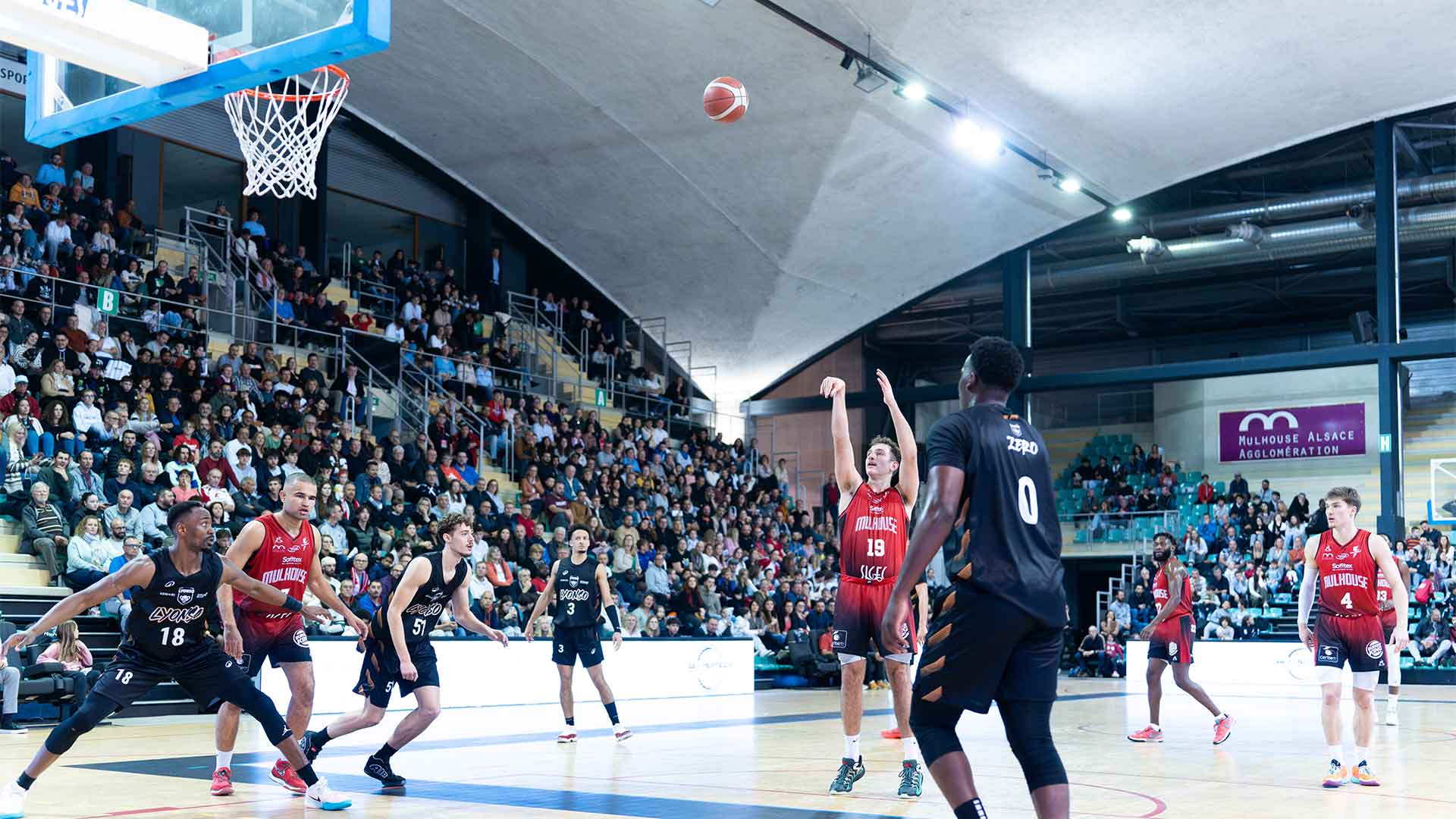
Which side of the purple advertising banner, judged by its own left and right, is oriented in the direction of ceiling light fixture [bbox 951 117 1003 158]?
front

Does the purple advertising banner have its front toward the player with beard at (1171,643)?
yes

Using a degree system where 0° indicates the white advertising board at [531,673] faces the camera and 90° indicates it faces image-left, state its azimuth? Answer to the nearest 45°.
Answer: approximately 315°

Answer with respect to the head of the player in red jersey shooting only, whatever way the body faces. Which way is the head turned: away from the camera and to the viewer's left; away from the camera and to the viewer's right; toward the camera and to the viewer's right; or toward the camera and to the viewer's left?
toward the camera and to the viewer's left

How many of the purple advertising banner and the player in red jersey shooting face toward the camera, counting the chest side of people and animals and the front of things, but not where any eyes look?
2

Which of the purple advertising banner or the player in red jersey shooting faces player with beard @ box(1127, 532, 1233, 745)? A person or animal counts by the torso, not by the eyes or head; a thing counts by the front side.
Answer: the purple advertising banner

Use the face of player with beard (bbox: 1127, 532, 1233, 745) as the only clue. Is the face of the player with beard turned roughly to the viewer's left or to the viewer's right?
to the viewer's left

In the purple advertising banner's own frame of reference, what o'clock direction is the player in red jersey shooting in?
The player in red jersey shooting is roughly at 12 o'clock from the purple advertising banner.

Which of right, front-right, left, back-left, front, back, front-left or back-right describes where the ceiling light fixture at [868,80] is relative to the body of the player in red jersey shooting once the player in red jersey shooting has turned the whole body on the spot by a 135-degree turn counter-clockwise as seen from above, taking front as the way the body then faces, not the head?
front-left

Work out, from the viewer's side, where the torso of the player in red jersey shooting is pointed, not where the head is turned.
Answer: toward the camera

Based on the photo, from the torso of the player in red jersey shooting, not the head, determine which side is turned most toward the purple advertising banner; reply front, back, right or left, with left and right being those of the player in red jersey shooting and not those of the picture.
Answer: back
